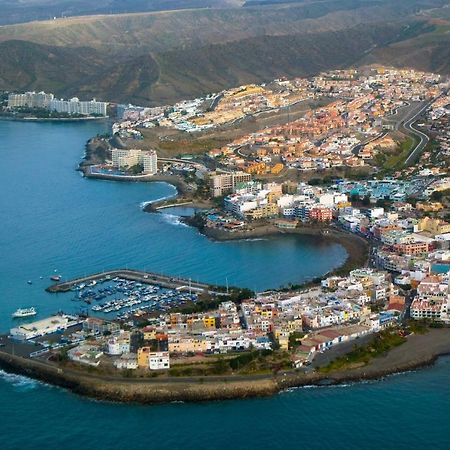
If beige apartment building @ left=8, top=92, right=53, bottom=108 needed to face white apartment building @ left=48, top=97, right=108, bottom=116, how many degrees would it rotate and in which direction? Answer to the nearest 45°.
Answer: approximately 45° to its left

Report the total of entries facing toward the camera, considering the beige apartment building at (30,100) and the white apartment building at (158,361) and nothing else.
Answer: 2

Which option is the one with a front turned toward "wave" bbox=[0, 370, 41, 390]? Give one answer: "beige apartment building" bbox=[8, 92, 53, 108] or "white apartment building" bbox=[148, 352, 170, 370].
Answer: "beige apartment building" bbox=[8, 92, 53, 108]

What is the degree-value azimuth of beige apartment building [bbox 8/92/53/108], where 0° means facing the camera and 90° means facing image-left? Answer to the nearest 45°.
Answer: approximately 0°

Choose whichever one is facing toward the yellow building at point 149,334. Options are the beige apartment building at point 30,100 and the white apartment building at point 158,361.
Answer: the beige apartment building at point 30,100

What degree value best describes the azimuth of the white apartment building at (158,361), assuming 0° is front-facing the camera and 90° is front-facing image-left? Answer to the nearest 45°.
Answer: approximately 0°

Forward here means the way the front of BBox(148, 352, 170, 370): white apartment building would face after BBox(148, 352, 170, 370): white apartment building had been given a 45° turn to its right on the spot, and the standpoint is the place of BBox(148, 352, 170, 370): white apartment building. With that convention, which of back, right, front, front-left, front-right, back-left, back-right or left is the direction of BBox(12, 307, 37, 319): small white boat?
right

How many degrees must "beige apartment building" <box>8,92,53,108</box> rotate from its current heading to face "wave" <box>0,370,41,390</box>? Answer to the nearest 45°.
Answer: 0° — it already faces it

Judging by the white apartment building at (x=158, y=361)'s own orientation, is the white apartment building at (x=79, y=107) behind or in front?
behind

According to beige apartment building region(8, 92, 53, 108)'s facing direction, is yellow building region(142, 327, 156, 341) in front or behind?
in front

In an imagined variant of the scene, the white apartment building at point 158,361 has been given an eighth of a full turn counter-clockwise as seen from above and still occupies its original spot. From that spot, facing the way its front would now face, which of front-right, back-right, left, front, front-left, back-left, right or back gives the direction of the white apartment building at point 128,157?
back-left

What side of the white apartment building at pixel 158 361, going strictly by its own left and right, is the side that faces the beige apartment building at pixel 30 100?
back

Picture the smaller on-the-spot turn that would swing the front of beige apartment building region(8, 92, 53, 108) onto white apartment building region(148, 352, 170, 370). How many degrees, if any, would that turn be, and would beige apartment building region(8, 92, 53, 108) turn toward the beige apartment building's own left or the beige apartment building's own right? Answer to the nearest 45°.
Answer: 0° — it already faces it

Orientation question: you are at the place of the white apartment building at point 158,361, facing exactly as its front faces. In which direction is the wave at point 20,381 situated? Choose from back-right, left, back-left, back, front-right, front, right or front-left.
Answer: right

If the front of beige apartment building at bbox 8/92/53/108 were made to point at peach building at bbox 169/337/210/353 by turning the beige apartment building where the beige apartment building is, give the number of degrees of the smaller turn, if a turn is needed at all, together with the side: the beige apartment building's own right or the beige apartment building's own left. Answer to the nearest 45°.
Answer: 0° — it already faces it
